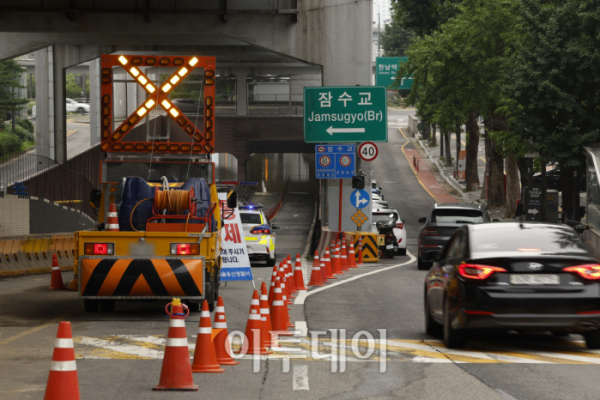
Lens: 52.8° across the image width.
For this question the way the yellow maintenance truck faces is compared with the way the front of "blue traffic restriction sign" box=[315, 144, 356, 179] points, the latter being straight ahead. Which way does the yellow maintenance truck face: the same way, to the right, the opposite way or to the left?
the opposite way

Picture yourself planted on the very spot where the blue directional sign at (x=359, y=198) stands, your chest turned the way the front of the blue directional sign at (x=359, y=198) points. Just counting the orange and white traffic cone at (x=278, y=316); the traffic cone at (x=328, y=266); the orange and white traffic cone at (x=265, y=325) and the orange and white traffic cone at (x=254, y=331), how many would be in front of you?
4

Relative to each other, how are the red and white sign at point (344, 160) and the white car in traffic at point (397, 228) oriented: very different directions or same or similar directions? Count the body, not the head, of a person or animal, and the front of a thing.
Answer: very different directions

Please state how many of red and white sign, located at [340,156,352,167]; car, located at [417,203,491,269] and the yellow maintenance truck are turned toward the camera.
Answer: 1

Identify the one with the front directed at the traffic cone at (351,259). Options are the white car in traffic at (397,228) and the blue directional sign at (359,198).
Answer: the blue directional sign

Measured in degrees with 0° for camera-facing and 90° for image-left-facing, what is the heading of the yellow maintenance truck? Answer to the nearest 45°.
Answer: approximately 180°

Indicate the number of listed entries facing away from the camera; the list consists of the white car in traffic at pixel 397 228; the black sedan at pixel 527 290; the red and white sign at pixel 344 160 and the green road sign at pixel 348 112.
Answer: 2

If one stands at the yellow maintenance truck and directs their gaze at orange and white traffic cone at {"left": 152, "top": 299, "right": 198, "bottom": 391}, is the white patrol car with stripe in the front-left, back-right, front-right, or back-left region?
back-left

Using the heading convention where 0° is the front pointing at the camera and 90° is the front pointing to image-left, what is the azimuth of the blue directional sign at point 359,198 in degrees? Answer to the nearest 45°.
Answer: approximately 0°

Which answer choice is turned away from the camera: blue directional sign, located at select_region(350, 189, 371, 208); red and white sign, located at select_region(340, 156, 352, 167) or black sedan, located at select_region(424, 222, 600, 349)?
the black sedan

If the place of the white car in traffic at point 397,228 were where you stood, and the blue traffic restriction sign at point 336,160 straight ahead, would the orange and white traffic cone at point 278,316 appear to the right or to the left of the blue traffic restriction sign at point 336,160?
left

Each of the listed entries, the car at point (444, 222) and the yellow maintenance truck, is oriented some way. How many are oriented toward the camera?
0

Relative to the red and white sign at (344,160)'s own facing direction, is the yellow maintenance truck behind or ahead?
ahead

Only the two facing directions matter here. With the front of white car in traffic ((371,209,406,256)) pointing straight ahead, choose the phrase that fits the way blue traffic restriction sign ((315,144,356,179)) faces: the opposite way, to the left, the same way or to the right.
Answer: the opposite way
